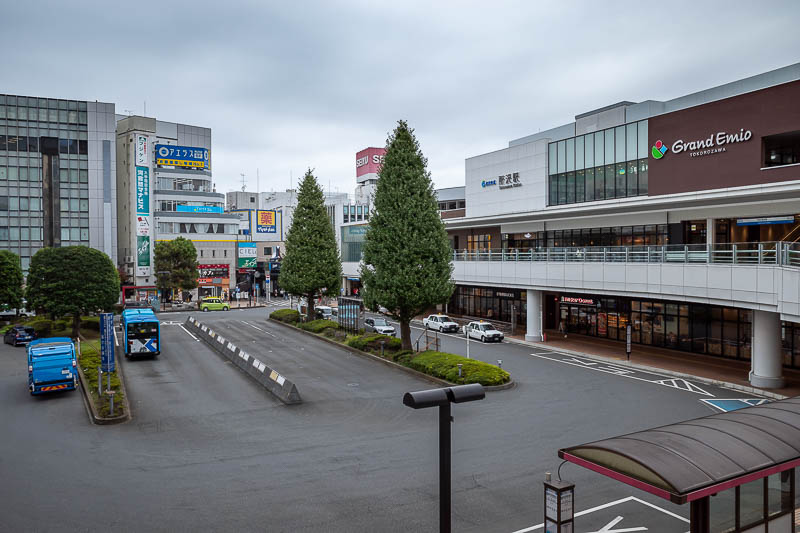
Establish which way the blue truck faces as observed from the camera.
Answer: facing away from the viewer

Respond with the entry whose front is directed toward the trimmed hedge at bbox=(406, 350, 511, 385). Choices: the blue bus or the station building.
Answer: the station building

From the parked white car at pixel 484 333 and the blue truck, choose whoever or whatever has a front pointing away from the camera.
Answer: the blue truck

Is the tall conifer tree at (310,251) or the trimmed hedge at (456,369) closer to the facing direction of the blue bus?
the tall conifer tree

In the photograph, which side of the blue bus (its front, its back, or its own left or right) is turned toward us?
back

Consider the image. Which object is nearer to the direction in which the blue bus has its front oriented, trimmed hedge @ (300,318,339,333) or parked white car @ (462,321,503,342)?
the trimmed hedge
